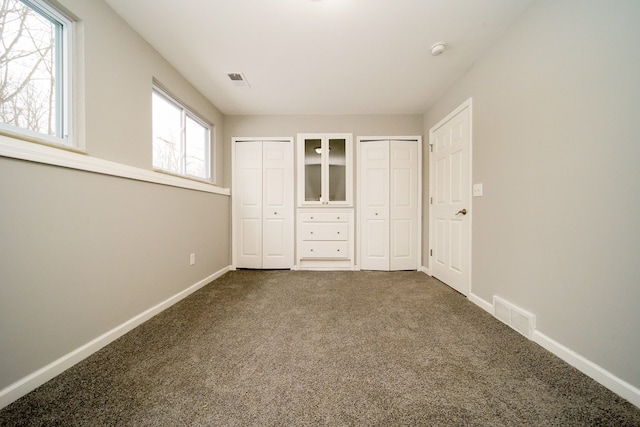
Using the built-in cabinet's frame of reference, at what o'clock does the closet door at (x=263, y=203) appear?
The closet door is roughly at 3 o'clock from the built-in cabinet.

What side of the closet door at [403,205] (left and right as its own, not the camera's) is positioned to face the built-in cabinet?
right

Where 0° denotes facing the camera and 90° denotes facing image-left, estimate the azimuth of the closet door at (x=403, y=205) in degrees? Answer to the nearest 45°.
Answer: approximately 0°

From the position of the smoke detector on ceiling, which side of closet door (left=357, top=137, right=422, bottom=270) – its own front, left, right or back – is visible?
front

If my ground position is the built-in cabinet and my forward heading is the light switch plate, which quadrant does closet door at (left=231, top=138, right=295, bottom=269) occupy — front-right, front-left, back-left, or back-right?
back-right

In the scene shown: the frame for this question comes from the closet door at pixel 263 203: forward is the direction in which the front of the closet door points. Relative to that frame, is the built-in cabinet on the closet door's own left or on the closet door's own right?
on the closet door's own left

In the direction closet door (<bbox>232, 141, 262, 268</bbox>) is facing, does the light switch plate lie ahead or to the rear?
ahead

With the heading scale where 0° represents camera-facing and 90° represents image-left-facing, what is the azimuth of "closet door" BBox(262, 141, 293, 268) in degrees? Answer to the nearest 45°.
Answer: approximately 0°
